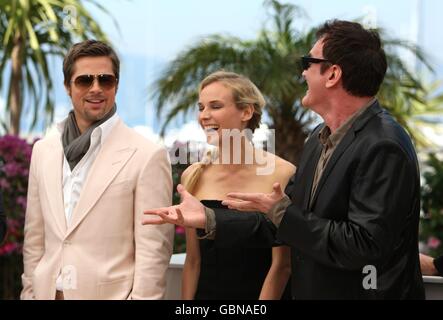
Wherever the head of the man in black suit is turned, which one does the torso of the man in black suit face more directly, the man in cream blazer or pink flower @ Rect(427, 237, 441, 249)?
the man in cream blazer

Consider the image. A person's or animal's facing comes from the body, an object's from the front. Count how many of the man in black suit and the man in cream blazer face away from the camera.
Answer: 0

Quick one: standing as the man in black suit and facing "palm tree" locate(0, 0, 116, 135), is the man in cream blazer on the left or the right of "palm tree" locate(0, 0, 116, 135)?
left

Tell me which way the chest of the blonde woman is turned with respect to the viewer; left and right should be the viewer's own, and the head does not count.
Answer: facing the viewer and to the left of the viewer

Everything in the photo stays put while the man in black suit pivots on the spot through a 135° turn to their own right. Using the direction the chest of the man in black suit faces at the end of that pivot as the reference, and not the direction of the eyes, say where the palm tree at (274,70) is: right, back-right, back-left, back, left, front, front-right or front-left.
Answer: front-left

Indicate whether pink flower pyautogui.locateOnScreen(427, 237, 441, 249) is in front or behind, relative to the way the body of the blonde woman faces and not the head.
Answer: behind

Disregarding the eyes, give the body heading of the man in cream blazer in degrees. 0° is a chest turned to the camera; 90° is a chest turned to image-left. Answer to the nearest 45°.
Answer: approximately 45°

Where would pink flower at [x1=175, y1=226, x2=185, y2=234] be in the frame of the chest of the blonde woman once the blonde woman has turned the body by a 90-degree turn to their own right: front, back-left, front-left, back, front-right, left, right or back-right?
front-right

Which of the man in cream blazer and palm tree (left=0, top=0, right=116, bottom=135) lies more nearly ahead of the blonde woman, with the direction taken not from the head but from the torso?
the man in cream blazer

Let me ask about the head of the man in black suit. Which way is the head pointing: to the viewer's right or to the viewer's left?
to the viewer's left

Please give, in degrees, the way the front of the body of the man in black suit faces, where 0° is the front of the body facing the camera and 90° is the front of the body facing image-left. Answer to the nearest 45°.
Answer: approximately 90°
